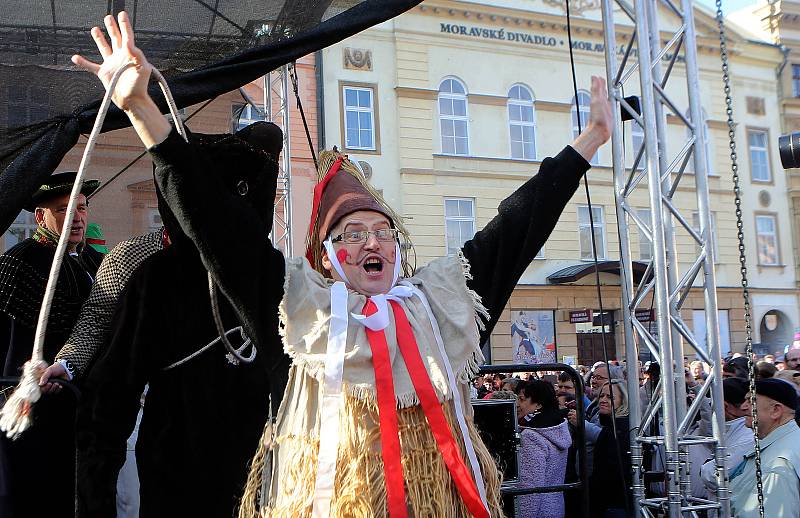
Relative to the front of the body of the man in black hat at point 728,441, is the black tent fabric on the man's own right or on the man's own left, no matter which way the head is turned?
on the man's own left

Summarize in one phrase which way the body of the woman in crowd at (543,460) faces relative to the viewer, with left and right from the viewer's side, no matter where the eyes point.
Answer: facing to the left of the viewer

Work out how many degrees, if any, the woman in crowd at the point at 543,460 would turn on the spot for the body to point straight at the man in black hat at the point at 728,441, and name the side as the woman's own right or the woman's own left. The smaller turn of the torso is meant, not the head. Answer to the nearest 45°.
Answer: approximately 180°

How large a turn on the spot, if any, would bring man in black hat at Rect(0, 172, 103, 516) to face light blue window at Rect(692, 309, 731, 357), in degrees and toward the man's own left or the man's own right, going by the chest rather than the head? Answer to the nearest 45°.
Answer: approximately 90° to the man's own left

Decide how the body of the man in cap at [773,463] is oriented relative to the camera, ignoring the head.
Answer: to the viewer's left

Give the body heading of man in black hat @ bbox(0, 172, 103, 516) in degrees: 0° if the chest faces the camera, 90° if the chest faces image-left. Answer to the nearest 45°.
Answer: approximately 315°

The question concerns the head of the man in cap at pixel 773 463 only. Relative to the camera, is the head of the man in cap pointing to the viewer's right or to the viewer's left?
to the viewer's left

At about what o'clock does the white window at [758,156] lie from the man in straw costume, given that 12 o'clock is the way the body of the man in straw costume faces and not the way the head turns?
The white window is roughly at 7 o'clock from the man in straw costume.

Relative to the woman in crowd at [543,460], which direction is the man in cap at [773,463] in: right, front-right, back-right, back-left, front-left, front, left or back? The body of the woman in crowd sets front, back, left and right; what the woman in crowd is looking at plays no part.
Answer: back-left
